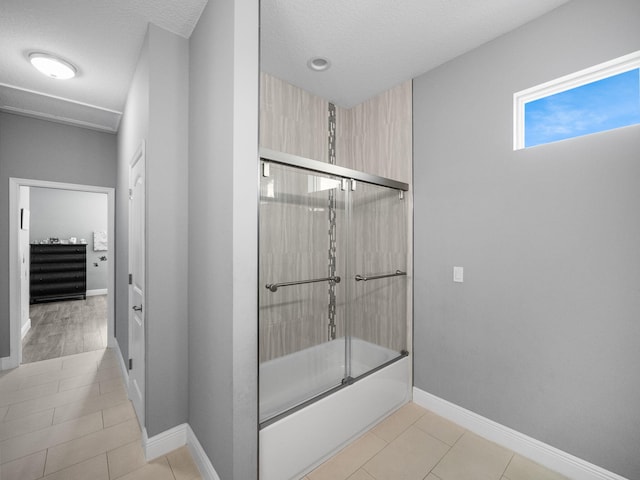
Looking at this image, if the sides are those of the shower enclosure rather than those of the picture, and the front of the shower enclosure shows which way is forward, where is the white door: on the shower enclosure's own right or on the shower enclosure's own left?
on the shower enclosure's own right

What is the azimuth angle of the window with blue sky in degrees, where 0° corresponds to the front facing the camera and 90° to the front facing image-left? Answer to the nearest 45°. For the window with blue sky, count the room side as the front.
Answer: approximately 45°

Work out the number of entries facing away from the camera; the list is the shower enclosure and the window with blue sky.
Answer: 0

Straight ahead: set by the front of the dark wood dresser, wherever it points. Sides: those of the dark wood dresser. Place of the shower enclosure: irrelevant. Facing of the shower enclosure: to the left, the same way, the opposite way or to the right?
the same way

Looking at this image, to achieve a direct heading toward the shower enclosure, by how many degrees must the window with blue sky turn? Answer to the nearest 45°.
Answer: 0° — it already faces it

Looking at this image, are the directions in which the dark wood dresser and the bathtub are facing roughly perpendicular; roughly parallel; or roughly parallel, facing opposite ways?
roughly parallel

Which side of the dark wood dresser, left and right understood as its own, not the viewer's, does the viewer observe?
front

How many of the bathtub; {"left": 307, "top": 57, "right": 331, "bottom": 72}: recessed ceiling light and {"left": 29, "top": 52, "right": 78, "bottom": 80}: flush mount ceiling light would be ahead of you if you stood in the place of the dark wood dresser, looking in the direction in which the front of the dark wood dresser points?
3

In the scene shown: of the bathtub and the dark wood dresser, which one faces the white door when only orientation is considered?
the dark wood dresser

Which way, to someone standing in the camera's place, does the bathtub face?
facing the viewer and to the right of the viewer
